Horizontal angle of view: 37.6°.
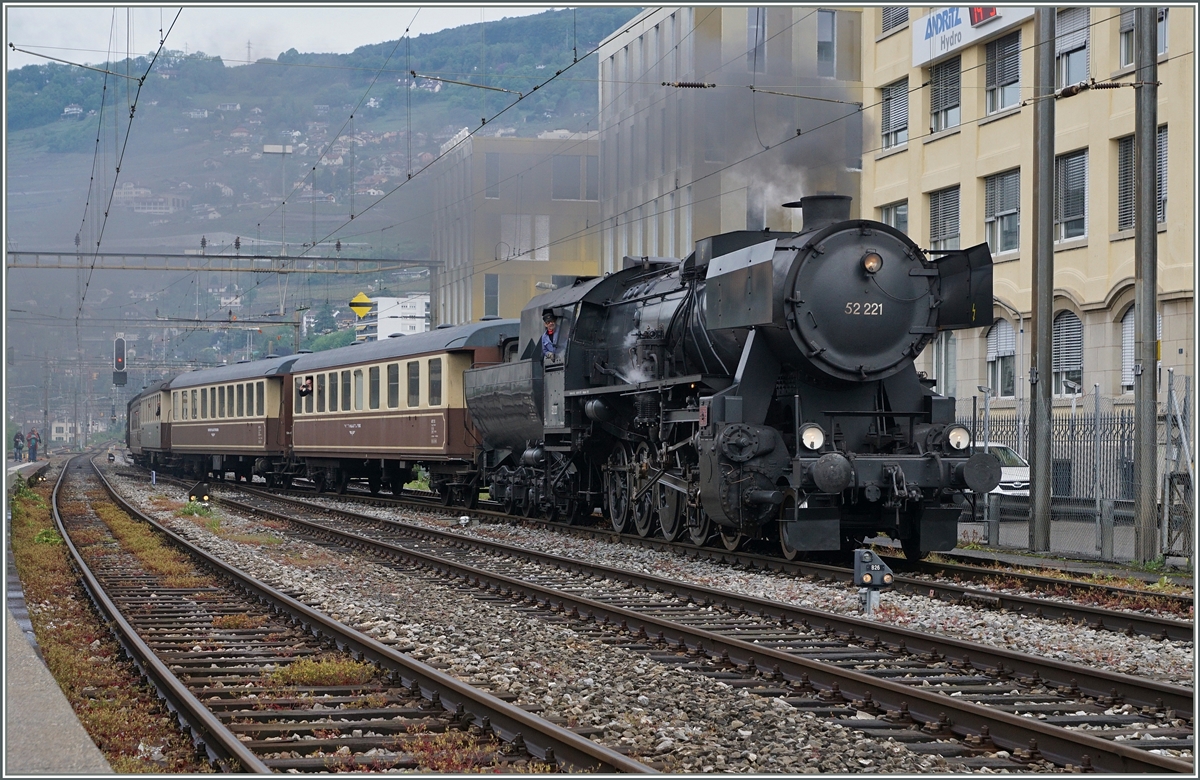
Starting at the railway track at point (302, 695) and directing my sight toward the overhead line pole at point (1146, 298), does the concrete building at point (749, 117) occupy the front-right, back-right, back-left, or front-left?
front-left

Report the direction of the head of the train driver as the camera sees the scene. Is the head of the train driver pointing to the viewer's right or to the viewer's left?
to the viewer's right

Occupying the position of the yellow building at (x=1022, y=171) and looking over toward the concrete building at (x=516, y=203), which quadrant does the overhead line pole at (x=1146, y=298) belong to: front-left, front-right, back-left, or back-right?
back-left

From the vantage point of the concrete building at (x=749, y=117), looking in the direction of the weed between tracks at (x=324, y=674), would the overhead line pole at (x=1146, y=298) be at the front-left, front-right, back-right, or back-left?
front-left

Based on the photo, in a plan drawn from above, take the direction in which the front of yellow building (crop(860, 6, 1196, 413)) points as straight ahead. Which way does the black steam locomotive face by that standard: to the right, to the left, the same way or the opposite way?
to the left

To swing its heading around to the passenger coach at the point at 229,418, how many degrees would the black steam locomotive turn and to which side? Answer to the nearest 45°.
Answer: approximately 180°

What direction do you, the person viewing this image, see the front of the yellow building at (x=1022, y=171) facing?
facing the viewer and to the left of the viewer

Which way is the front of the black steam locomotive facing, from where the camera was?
facing the viewer and to the right of the viewer

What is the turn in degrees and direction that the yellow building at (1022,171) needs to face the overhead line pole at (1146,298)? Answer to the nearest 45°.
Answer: approximately 45° to its left
